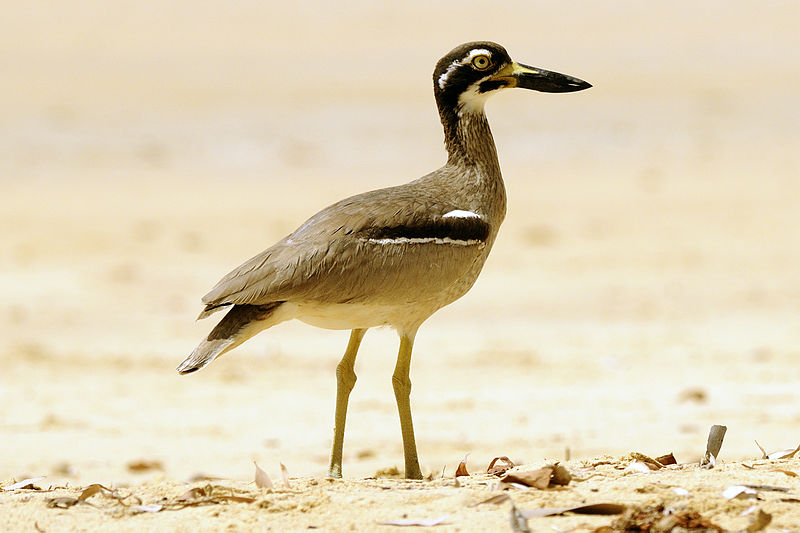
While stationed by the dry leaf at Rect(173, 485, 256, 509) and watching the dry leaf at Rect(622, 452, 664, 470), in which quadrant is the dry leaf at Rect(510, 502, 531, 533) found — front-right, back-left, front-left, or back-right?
front-right

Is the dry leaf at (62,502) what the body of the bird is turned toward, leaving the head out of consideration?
no

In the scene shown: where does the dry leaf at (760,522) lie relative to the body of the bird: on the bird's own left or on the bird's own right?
on the bird's own right

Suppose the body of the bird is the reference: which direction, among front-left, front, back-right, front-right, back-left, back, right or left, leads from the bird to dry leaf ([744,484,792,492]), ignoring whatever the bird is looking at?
front-right

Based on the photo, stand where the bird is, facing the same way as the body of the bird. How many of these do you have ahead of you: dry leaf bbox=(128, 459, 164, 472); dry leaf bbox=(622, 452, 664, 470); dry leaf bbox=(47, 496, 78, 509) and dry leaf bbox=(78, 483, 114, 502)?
1

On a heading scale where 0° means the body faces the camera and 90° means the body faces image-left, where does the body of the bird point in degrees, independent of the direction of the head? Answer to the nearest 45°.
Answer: approximately 270°

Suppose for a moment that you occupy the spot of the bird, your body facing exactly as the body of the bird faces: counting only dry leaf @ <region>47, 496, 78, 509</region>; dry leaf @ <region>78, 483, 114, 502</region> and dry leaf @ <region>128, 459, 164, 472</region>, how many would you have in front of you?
0

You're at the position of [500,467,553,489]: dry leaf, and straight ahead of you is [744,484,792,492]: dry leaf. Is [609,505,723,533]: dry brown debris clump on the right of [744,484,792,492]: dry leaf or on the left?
right

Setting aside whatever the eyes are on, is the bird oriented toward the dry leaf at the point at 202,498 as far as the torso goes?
no

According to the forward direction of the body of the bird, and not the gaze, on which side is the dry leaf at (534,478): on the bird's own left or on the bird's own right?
on the bird's own right

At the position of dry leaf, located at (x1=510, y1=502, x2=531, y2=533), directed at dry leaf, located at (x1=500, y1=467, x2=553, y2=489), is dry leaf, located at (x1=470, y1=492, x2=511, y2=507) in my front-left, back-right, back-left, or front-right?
front-left

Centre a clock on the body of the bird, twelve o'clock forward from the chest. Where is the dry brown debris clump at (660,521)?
The dry brown debris clump is roughly at 2 o'clock from the bird.

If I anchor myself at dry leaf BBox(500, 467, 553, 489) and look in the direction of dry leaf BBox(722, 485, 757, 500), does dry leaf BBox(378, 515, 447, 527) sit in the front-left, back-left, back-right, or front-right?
back-right

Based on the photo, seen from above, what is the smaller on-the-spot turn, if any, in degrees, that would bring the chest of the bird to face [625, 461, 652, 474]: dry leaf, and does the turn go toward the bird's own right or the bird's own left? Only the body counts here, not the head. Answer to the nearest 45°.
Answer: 0° — it already faces it

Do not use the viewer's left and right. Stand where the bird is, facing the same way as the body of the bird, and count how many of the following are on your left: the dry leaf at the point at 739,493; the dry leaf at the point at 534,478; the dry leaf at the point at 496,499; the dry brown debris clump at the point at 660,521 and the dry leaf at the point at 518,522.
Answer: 0

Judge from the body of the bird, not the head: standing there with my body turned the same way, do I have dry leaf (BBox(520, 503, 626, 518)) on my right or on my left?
on my right

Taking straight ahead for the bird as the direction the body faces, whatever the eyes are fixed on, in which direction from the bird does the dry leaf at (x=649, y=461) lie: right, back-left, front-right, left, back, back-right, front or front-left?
front
